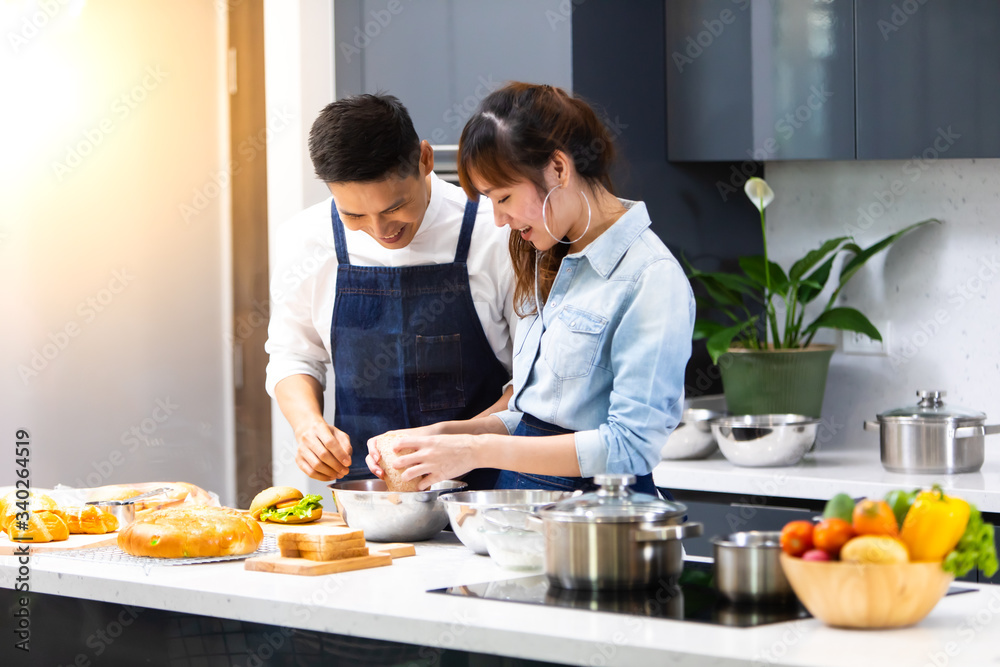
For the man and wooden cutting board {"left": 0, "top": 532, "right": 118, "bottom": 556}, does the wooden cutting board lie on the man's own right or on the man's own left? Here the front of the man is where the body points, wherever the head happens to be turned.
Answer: on the man's own right

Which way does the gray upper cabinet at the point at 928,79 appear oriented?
toward the camera

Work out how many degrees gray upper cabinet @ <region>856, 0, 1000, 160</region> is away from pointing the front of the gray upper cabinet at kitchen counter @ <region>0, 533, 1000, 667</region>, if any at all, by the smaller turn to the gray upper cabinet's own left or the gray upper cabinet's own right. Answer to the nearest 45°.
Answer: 0° — it already faces it

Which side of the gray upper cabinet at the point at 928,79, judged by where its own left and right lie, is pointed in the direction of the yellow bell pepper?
front

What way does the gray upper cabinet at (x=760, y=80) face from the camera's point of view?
toward the camera

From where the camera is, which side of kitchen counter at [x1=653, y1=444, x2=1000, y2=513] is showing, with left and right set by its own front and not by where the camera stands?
front

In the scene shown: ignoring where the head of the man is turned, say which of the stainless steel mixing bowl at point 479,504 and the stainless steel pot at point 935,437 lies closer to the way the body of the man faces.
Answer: the stainless steel mixing bowl

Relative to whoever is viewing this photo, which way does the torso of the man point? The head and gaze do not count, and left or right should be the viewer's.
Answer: facing the viewer
